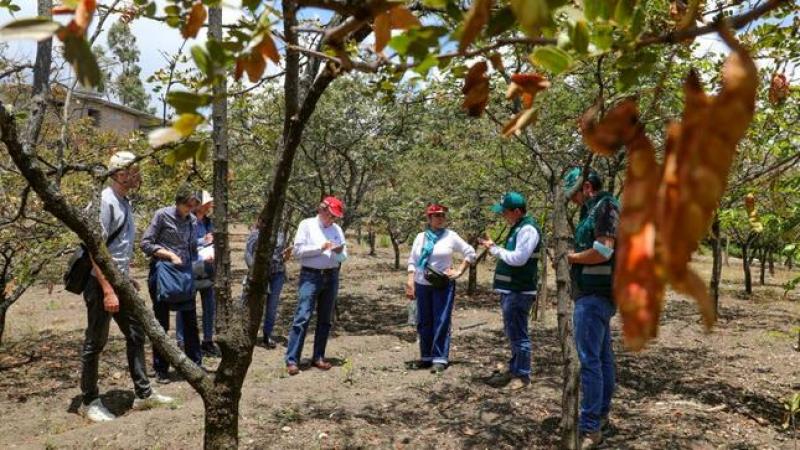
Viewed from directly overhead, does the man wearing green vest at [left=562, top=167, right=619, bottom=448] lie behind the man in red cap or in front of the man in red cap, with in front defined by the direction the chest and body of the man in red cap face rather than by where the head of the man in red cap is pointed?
in front

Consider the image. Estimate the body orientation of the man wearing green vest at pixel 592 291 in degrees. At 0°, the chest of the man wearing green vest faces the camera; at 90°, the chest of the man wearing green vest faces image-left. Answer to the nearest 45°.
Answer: approximately 90°

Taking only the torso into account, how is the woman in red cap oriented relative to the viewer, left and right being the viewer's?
facing the viewer

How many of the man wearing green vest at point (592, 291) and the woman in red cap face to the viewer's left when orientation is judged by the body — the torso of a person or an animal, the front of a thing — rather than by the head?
1

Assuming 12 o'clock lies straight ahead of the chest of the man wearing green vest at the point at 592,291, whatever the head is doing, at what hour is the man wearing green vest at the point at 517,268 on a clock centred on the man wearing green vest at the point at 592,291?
the man wearing green vest at the point at 517,268 is roughly at 2 o'clock from the man wearing green vest at the point at 592,291.

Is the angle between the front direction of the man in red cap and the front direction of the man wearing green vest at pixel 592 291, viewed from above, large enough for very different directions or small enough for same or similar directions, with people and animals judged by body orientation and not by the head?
very different directions

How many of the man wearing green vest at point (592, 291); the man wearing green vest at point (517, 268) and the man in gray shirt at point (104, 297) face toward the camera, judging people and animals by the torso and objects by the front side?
0

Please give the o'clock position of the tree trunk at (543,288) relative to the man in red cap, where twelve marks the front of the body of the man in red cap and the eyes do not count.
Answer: The tree trunk is roughly at 9 o'clock from the man in red cap.

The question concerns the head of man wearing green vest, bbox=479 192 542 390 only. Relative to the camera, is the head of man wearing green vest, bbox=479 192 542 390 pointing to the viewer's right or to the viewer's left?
to the viewer's left

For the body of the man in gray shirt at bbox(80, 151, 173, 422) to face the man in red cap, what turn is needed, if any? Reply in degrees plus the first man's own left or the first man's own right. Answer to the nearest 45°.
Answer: approximately 45° to the first man's own left

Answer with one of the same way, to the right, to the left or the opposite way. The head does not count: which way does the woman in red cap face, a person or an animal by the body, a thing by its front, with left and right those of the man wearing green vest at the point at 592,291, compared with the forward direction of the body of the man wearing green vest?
to the left

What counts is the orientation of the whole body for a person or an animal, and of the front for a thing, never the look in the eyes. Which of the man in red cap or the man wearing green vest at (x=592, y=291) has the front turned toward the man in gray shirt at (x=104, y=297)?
the man wearing green vest

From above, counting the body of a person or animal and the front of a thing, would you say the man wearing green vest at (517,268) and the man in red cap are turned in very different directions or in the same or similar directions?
very different directions

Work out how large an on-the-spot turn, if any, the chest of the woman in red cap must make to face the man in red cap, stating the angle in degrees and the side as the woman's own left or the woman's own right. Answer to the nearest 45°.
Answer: approximately 90° to the woman's own right

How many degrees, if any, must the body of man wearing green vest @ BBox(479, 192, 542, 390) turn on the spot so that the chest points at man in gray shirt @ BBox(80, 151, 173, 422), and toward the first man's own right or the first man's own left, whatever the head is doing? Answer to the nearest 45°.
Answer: approximately 45° to the first man's own left

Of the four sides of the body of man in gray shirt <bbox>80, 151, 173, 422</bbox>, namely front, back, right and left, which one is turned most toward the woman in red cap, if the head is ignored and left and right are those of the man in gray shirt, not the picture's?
front

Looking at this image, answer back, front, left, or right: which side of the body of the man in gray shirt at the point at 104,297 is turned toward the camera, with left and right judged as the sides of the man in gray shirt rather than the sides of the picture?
right

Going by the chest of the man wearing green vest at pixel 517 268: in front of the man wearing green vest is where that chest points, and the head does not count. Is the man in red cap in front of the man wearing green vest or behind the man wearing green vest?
in front

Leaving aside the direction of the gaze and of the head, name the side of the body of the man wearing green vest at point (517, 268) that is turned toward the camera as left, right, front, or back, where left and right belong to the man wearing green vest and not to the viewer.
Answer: left

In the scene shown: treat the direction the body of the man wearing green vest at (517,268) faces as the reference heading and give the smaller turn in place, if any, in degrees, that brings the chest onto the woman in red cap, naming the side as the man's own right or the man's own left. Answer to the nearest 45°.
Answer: approximately 45° to the man's own right

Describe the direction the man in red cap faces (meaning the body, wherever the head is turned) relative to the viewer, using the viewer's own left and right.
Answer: facing the viewer and to the right of the viewer
